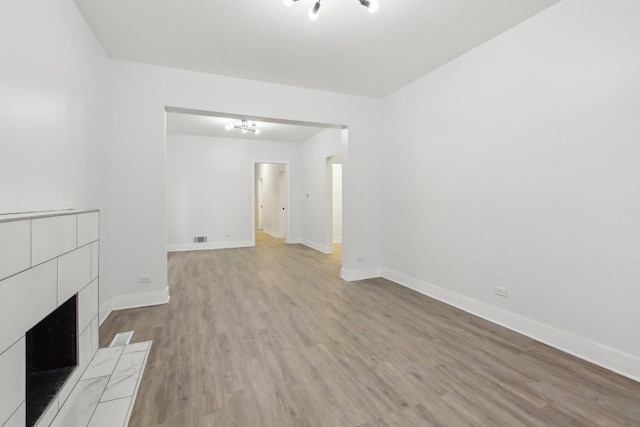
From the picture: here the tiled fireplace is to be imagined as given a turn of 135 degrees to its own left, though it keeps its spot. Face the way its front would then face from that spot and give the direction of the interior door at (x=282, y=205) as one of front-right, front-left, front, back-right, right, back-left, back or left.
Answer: front-right

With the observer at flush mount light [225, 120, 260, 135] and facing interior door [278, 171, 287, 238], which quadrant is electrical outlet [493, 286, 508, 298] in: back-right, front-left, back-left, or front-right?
back-right

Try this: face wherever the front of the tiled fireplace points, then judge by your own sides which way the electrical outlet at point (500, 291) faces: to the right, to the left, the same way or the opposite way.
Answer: the opposite way

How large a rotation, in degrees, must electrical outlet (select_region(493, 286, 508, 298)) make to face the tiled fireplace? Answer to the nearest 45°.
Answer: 0° — it already faces it

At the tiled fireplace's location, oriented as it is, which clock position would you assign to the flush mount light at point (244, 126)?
The flush mount light is roughly at 9 o'clock from the tiled fireplace.

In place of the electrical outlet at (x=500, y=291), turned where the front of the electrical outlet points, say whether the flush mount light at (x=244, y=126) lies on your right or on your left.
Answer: on your right

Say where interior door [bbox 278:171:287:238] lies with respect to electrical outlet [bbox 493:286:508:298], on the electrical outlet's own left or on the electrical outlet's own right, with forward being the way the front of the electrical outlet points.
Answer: on the electrical outlet's own right
